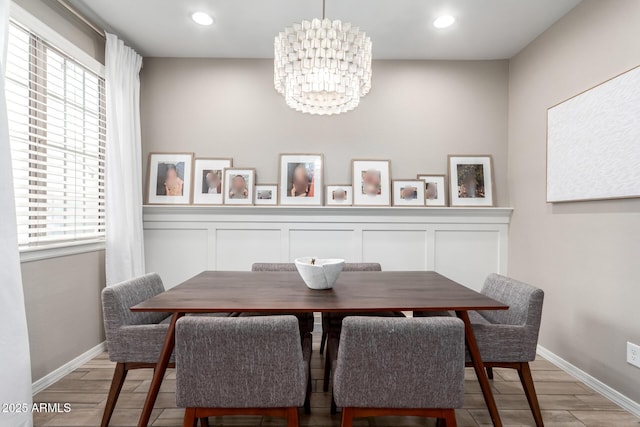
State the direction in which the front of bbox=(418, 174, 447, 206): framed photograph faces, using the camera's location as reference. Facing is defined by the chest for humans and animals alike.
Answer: facing the viewer

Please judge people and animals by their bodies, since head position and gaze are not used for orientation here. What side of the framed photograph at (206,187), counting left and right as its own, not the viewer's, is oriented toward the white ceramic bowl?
front

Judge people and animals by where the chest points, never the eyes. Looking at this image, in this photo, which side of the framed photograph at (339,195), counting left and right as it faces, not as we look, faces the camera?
front

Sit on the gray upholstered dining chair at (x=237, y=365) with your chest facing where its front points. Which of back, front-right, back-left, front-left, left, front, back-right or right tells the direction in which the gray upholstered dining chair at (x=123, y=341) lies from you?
front-left

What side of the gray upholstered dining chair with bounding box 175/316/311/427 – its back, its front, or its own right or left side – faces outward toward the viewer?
back

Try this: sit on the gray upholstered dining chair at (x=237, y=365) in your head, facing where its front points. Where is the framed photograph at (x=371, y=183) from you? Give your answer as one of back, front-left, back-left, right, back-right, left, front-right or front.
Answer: front-right

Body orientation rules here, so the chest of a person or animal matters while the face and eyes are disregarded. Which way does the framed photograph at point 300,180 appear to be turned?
toward the camera

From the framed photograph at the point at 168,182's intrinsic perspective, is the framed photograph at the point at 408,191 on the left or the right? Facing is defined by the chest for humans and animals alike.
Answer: on its left

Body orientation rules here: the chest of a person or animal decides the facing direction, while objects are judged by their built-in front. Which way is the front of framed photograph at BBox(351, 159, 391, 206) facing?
toward the camera

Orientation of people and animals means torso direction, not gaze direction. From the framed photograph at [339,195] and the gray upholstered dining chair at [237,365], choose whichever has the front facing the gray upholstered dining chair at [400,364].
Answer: the framed photograph

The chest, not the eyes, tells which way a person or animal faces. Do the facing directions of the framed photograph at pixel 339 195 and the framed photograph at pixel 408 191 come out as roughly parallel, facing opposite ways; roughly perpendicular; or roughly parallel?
roughly parallel

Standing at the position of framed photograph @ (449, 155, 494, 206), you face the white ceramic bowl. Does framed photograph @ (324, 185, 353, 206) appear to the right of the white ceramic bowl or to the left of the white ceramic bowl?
right

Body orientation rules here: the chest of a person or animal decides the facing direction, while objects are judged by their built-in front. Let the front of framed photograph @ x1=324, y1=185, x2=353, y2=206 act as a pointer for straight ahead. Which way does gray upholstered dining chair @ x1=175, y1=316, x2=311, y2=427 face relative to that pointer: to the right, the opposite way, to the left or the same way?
the opposite way

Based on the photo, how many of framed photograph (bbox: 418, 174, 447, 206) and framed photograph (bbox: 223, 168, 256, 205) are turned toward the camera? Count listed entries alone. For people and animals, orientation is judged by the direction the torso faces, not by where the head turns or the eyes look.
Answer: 2

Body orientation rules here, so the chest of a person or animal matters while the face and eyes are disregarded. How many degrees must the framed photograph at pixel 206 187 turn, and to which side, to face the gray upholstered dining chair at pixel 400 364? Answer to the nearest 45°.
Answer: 0° — it already faces it

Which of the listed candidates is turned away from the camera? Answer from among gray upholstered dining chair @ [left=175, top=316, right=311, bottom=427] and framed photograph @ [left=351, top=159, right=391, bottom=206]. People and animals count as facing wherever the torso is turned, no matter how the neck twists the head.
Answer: the gray upholstered dining chair
